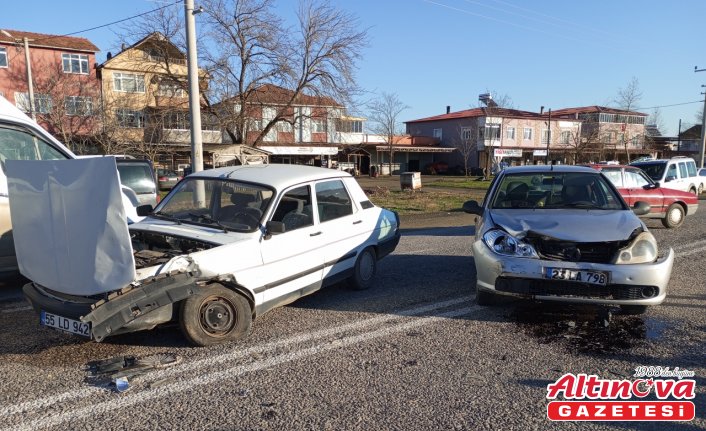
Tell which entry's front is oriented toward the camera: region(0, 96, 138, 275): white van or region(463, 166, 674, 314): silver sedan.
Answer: the silver sedan

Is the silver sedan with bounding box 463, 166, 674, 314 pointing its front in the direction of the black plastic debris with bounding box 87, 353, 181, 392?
no

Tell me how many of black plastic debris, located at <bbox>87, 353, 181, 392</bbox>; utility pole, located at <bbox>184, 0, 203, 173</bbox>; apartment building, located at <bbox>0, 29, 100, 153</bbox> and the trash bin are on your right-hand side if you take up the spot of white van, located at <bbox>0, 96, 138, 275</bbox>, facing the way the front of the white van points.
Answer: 1

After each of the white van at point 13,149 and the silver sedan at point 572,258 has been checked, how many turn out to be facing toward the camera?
1

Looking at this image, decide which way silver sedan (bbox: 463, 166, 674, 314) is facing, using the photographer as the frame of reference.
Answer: facing the viewer

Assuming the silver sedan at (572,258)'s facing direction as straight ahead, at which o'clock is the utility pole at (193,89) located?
The utility pole is roughly at 4 o'clock from the silver sedan.

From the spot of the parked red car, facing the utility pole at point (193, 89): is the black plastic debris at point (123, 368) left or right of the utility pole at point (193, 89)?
left

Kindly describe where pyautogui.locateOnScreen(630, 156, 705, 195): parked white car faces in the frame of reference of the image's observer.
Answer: facing the viewer and to the left of the viewer

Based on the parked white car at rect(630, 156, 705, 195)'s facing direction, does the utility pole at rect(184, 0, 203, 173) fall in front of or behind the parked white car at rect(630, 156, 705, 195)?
in front

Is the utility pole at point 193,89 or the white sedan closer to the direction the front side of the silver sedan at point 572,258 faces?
the white sedan

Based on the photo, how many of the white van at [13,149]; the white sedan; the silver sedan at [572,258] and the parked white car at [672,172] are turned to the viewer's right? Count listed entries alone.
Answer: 1

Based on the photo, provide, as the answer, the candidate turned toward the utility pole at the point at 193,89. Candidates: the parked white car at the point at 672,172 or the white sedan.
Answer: the parked white car

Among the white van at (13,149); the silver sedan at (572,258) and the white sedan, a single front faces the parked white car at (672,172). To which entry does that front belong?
the white van

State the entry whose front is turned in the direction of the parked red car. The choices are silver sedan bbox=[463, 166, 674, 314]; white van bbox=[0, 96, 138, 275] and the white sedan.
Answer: the white van

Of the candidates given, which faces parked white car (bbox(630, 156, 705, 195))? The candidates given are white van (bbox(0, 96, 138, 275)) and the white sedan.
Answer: the white van

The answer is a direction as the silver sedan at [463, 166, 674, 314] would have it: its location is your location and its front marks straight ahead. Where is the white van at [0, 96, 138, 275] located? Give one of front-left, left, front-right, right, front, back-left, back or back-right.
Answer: right

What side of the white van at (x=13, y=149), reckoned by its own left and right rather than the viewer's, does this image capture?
right
